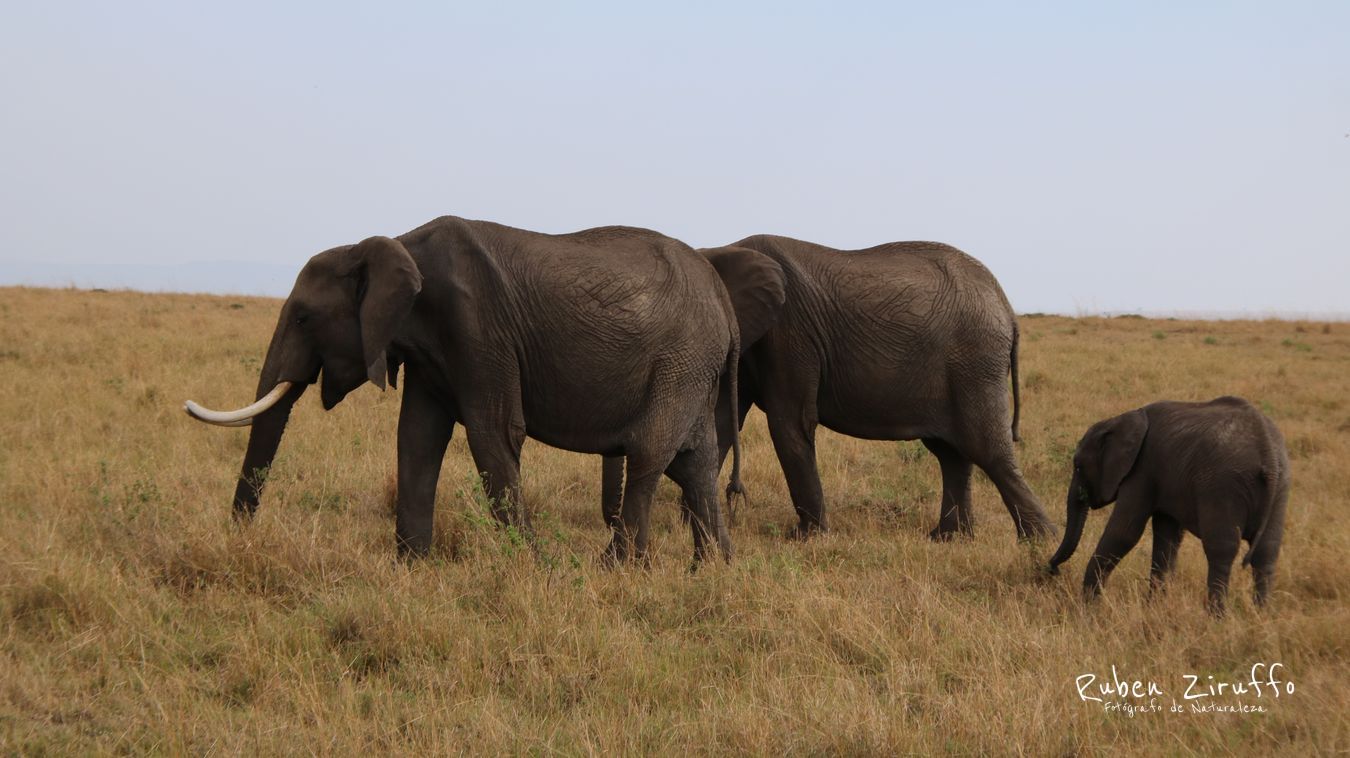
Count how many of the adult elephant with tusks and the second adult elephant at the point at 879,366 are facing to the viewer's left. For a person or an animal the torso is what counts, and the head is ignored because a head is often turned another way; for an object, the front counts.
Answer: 2

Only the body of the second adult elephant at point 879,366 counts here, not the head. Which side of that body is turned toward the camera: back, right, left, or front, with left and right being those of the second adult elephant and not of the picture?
left

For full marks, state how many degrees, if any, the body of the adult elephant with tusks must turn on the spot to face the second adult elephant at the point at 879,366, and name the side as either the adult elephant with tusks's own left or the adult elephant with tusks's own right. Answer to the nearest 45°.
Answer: approximately 180°

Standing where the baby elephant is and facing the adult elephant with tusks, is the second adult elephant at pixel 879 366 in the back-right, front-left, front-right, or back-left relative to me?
front-right

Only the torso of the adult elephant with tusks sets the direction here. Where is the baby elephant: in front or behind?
behind

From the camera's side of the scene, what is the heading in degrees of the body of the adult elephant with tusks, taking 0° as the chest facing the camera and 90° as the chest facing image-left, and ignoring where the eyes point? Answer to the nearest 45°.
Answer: approximately 90°

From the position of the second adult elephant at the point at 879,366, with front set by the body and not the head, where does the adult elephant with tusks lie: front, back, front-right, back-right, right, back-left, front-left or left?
front-left

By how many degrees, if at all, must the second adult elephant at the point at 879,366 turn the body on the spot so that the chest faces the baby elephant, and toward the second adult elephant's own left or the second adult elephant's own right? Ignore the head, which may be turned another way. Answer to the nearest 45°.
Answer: approximately 135° to the second adult elephant's own left

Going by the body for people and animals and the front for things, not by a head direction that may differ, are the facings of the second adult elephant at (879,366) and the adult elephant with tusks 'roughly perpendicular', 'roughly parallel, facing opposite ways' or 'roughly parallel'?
roughly parallel

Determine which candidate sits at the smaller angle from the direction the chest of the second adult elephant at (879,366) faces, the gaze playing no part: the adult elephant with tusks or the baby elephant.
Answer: the adult elephant with tusks
